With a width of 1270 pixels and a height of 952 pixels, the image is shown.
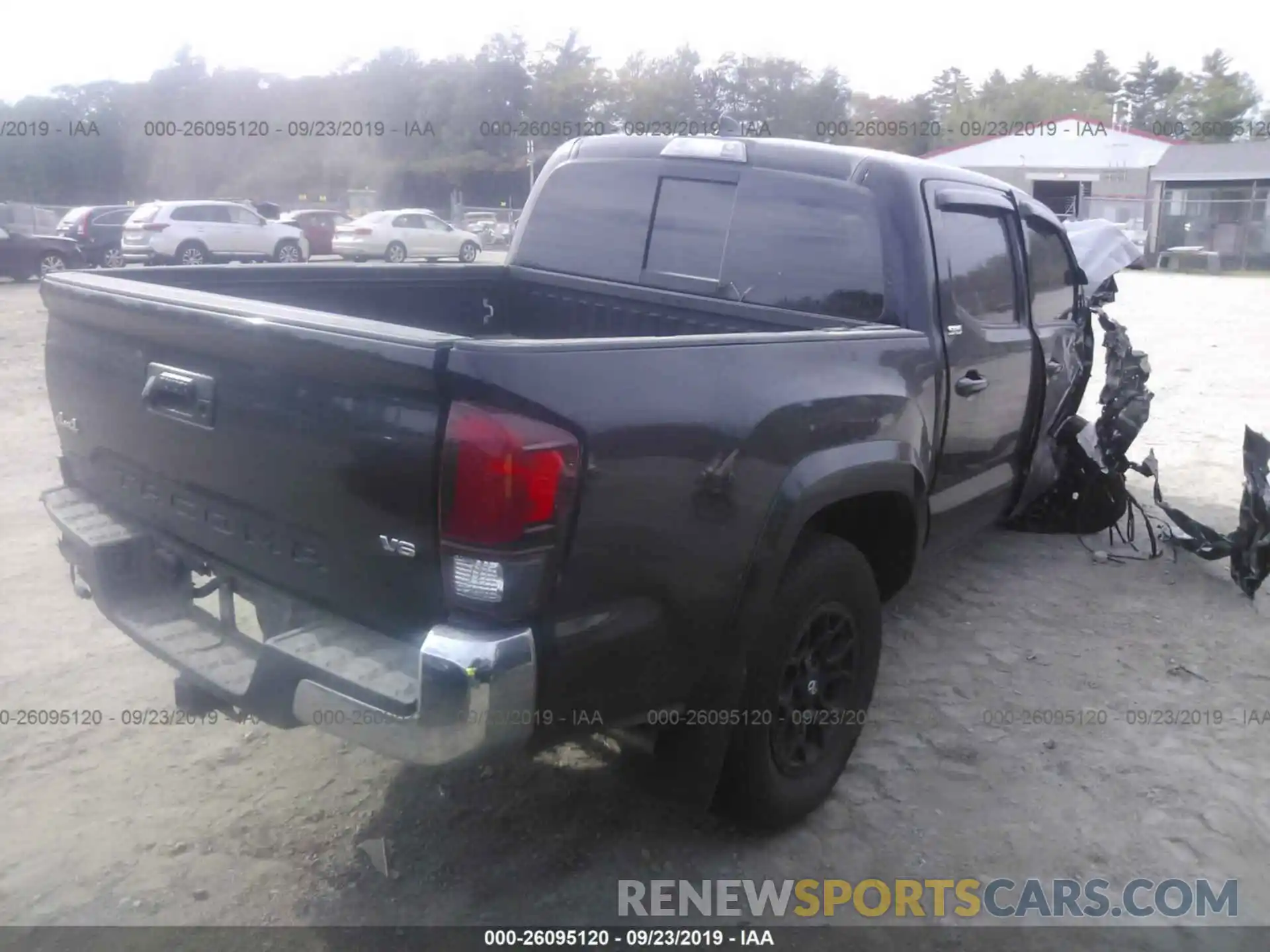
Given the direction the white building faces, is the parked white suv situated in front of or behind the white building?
in front

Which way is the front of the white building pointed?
toward the camera

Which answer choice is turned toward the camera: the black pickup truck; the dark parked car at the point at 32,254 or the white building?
the white building

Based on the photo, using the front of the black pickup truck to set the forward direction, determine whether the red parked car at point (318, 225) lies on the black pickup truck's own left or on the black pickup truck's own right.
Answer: on the black pickup truck's own left

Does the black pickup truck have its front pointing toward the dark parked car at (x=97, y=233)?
no

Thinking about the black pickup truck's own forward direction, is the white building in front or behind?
in front

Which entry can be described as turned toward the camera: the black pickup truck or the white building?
the white building

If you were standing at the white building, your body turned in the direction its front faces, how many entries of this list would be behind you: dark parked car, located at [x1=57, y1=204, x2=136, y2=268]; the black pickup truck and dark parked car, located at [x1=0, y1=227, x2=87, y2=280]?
0

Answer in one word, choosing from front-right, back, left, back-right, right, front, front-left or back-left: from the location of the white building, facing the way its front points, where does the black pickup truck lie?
front

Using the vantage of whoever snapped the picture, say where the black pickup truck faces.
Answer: facing away from the viewer and to the right of the viewer

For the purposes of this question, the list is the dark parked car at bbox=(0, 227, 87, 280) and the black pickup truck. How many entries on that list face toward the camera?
0

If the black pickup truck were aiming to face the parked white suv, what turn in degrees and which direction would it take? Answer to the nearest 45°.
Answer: approximately 45° to its left
